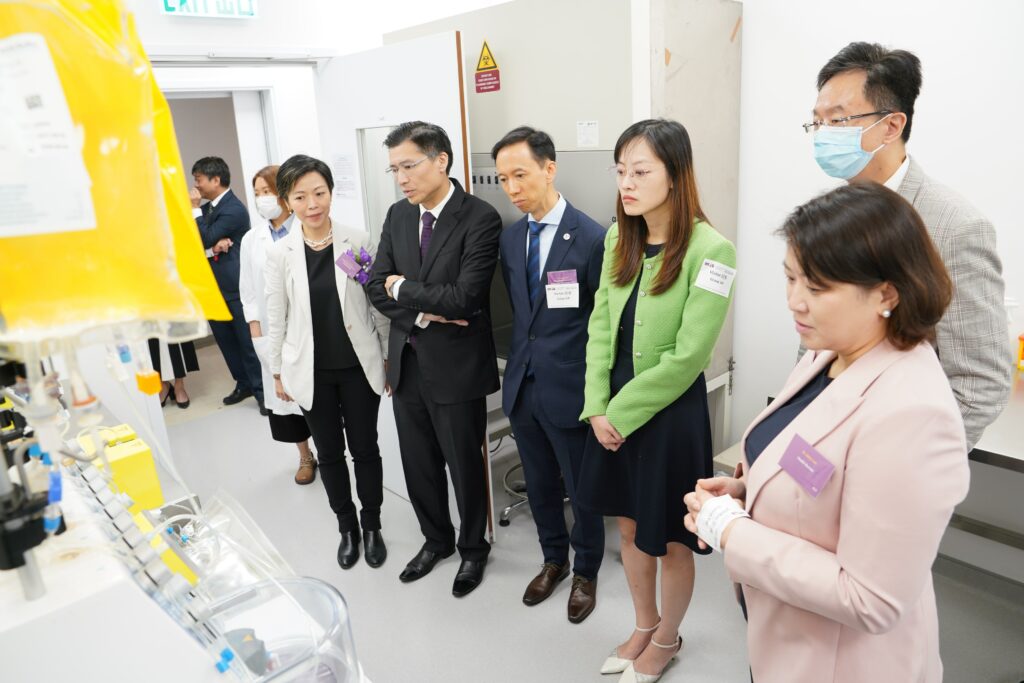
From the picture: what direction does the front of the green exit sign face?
toward the camera

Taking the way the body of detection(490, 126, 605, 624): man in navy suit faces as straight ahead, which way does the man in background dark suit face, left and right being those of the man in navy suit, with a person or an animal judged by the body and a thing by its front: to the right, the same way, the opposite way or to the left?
the same way

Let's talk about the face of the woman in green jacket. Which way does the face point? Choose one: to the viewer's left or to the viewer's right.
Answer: to the viewer's left

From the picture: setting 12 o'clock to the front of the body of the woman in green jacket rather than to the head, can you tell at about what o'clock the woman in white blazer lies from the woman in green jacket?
The woman in white blazer is roughly at 2 o'clock from the woman in green jacket.

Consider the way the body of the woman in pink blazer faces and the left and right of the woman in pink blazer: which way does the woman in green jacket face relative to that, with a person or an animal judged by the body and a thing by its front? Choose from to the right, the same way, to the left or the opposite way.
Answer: the same way

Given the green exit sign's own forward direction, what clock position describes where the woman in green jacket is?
The woman in green jacket is roughly at 11 o'clock from the green exit sign.

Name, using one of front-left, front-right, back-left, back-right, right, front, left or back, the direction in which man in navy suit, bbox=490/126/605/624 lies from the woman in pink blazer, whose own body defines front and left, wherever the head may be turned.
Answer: right

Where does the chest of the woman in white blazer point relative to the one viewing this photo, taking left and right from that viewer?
facing the viewer

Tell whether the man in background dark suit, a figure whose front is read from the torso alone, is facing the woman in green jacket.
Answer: no

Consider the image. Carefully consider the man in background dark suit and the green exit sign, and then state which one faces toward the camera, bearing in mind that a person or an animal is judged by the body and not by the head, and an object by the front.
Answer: the green exit sign

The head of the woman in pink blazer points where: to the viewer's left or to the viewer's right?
to the viewer's left

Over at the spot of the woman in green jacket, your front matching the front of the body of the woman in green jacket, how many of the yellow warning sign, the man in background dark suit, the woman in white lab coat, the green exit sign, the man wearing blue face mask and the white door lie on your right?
5

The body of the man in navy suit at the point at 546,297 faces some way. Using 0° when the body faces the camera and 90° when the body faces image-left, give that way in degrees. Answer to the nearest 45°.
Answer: approximately 45°

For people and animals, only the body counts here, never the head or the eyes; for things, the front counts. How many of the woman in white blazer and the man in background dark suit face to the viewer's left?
1

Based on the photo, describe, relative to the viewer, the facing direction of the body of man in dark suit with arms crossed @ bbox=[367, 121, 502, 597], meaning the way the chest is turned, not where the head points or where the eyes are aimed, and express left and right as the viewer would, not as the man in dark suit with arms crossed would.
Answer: facing the viewer and to the left of the viewer
